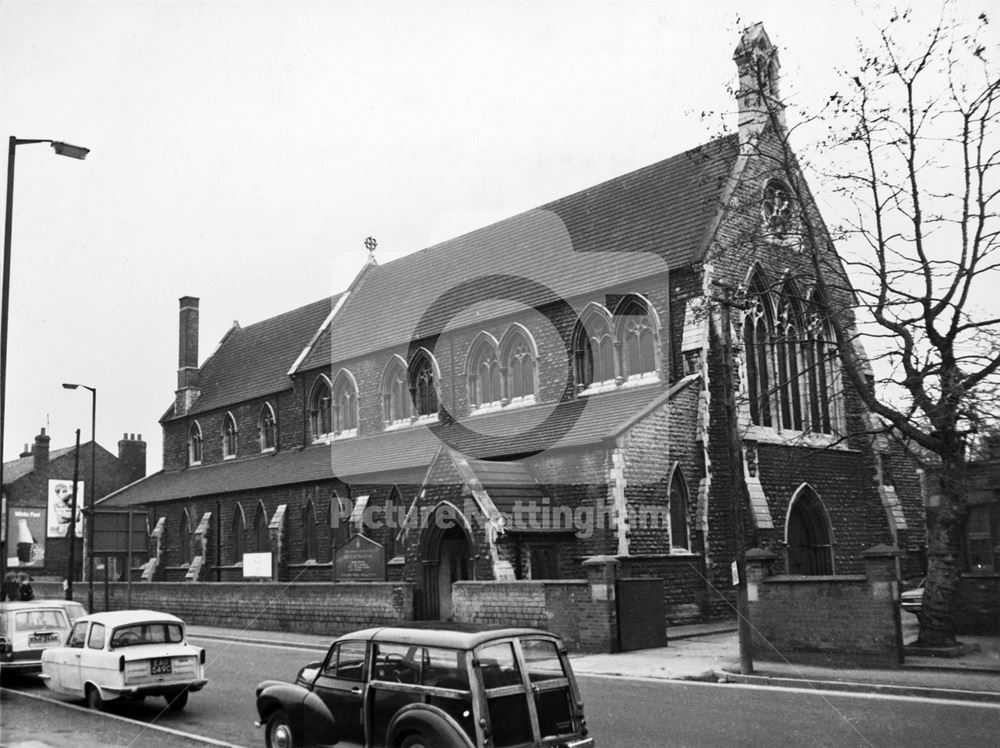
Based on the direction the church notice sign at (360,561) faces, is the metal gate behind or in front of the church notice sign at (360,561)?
in front

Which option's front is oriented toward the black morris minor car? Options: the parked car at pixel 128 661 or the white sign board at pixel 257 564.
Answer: the white sign board

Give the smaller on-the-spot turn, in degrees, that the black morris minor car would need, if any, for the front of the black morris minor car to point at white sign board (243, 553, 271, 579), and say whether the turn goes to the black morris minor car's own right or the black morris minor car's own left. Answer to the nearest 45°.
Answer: approximately 45° to the black morris minor car's own right

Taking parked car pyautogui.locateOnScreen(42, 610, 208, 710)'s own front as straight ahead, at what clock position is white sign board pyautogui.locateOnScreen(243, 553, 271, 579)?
The white sign board is roughly at 2 o'clock from the parked car.

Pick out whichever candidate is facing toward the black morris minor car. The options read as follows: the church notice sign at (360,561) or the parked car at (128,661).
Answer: the church notice sign

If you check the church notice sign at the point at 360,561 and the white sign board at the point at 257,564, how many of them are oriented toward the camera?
2

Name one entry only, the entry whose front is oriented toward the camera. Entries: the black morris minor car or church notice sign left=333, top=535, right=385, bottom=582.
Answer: the church notice sign

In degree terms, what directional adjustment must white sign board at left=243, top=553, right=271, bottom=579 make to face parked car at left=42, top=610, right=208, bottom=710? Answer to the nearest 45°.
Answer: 0° — it already faces it

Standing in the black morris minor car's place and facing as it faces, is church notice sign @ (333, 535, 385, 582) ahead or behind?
ahead

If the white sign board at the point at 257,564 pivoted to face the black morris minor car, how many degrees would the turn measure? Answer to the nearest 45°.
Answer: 0° — it already faces it

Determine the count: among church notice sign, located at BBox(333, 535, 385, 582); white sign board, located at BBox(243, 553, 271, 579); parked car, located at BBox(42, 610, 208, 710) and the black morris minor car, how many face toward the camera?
2

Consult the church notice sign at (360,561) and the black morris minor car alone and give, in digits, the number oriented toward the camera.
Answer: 1

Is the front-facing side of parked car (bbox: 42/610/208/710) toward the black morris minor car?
no

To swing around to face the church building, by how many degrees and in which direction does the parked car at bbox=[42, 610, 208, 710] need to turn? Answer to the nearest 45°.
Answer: approximately 90° to its right

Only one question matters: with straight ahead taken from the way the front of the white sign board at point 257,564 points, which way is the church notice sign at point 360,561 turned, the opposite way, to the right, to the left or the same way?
the same way

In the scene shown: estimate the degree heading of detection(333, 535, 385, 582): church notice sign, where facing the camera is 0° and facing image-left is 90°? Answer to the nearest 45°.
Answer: approximately 0°

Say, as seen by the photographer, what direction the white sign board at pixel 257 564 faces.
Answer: facing the viewer

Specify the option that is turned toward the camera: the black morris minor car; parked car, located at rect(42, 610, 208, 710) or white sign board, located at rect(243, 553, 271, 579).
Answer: the white sign board

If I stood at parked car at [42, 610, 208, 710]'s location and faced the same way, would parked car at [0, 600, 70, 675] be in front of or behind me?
in front

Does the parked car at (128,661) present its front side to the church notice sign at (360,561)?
no
